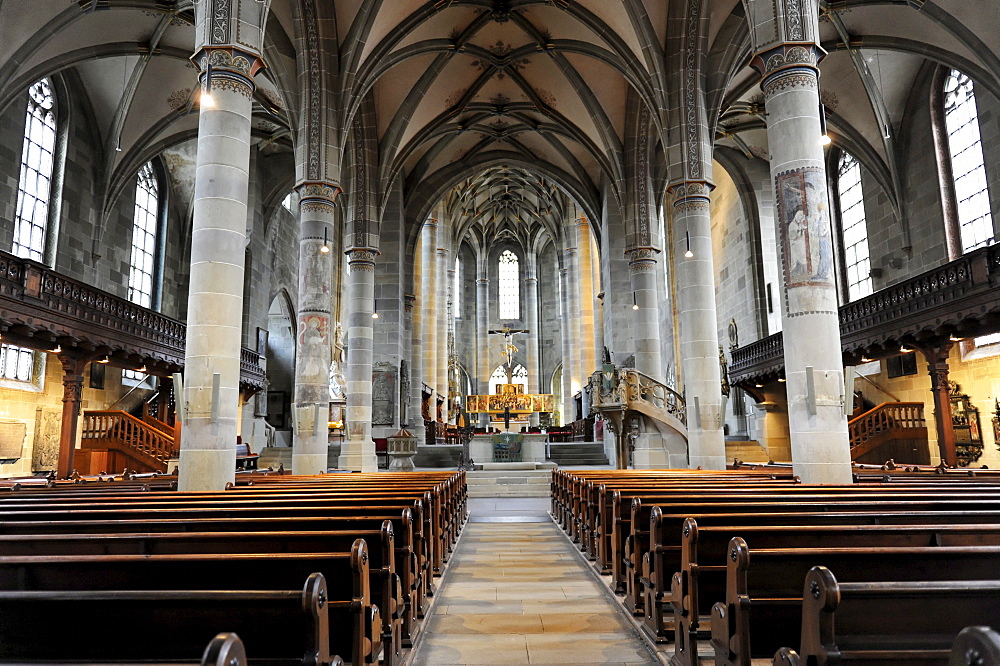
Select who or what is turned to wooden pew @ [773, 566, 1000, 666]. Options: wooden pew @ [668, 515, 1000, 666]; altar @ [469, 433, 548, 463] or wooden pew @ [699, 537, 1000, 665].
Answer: the altar

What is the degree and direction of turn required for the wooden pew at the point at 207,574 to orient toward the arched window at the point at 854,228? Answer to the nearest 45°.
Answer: approximately 45° to its right

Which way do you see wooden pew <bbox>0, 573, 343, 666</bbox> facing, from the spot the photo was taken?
facing away from the viewer

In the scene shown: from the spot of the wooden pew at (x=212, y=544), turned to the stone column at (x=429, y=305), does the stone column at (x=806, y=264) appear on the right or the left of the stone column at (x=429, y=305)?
right

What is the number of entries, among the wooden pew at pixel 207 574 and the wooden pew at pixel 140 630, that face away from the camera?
2

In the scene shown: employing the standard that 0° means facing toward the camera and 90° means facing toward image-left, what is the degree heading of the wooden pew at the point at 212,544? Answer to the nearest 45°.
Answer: approximately 180°

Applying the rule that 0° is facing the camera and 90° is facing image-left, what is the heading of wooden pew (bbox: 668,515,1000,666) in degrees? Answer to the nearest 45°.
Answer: approximately 180°

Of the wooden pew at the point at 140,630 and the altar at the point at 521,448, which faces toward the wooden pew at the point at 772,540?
the altar

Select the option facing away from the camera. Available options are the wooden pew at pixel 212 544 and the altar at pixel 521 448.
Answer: the wooden pew

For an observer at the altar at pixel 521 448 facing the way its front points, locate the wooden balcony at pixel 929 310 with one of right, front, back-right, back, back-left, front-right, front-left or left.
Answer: front-left

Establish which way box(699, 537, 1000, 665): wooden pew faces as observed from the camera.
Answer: facing away from the viewer
